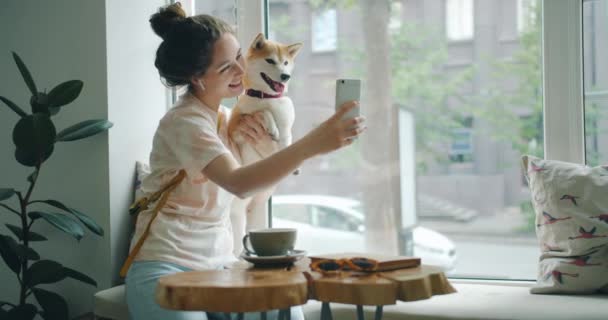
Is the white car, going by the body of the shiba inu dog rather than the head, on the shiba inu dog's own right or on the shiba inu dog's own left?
on the shiba inu dog's own left

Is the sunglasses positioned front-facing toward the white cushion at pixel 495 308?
no

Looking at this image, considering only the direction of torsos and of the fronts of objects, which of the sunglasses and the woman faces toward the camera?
the sunglasses

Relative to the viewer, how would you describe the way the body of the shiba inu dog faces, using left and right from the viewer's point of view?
facing the viewer and to the right of the viewer

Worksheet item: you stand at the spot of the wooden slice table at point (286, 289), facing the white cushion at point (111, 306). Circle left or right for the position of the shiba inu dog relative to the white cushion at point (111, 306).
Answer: right

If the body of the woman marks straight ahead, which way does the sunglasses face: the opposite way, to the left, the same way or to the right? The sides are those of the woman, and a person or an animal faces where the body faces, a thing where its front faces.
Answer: to the right

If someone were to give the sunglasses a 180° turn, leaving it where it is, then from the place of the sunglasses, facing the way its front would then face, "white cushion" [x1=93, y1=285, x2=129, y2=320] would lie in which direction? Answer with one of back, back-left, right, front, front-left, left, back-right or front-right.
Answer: front-left

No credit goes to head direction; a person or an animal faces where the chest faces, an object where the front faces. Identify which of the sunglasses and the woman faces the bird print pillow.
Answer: the woman

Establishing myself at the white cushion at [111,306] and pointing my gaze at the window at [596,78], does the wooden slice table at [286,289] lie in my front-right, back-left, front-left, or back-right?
front-right

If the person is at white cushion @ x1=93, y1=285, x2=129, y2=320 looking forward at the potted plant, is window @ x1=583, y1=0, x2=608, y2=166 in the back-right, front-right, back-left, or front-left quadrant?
back-right

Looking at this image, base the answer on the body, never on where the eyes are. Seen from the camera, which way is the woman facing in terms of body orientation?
to the viewer's right

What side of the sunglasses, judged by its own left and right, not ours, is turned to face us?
front
